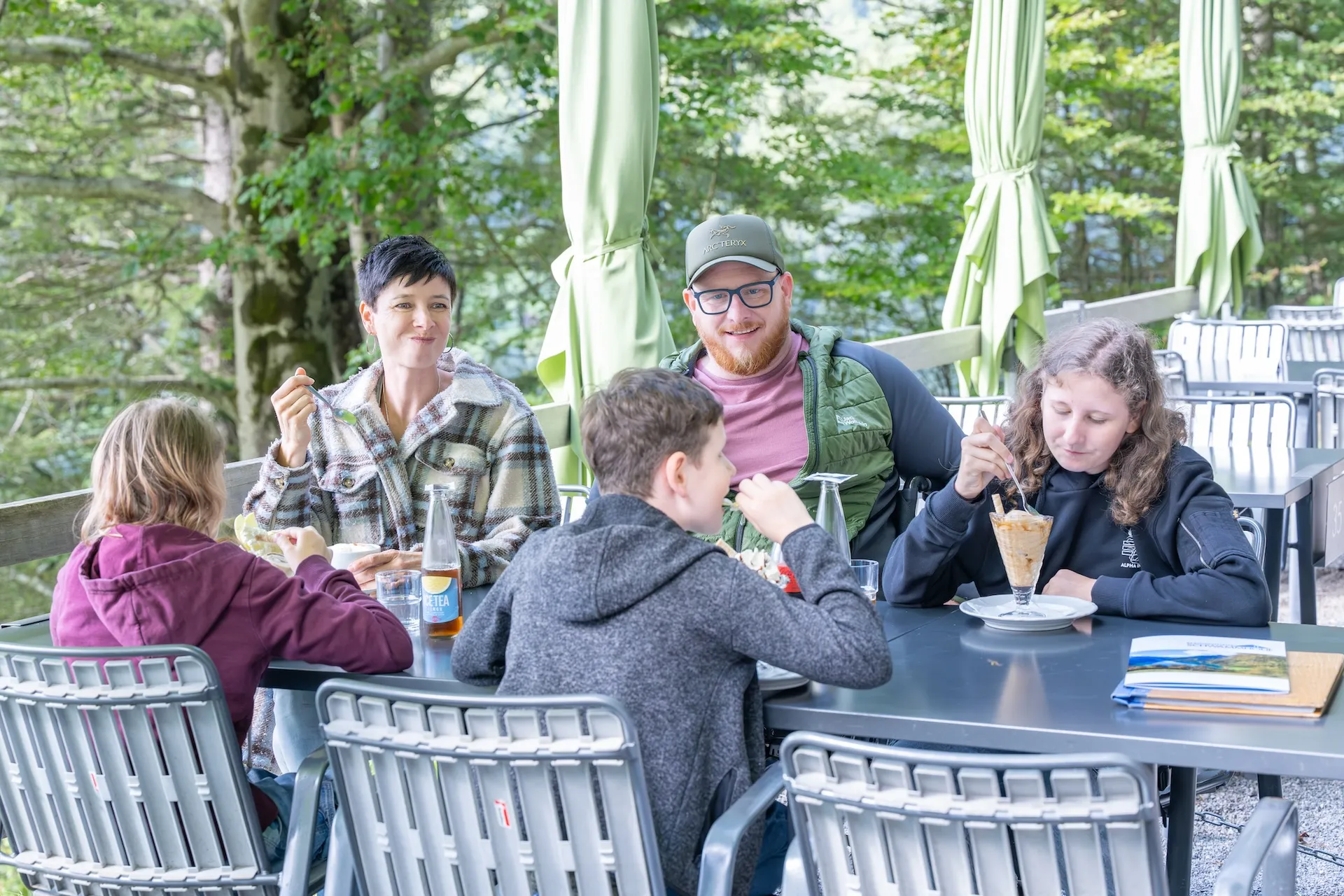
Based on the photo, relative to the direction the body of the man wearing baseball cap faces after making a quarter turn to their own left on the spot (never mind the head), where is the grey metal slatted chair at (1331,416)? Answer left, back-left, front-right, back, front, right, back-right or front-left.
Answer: left

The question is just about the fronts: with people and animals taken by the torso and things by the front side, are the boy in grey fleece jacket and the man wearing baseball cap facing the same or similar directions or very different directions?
very different directions

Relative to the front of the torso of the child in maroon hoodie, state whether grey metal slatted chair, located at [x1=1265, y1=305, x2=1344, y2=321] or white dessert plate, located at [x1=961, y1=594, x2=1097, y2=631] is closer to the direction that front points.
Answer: the grey metal slatted chair

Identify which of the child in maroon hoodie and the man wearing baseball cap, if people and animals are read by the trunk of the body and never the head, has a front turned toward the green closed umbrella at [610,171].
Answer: the child in maroon hoodie

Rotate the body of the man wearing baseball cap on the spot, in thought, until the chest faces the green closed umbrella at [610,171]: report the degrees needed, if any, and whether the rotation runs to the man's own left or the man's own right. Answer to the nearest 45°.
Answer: approximately 90° to the man's own right

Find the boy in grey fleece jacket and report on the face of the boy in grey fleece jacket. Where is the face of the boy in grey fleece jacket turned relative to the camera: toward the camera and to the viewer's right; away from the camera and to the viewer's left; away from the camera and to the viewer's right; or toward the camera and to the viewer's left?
away from the camera and to the viewer's right

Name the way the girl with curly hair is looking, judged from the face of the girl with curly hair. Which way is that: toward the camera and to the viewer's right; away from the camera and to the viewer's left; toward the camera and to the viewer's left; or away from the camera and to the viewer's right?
toward the camera and to the viewer's left

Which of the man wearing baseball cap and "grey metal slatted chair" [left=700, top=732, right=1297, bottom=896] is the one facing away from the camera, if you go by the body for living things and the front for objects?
the grey metal slatted chair

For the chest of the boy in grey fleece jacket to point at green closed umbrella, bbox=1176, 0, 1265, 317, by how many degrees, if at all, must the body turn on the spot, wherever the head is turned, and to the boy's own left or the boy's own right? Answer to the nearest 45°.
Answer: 0° — they already face it

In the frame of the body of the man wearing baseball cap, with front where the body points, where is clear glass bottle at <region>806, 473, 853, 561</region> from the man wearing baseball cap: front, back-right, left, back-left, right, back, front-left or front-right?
front-left

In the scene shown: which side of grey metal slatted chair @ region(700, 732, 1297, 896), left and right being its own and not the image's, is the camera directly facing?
back

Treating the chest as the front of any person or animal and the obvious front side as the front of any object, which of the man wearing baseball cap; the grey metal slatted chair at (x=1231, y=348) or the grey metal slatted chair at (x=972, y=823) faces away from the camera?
the grey metal slatted chair at (x=972, y=823)
